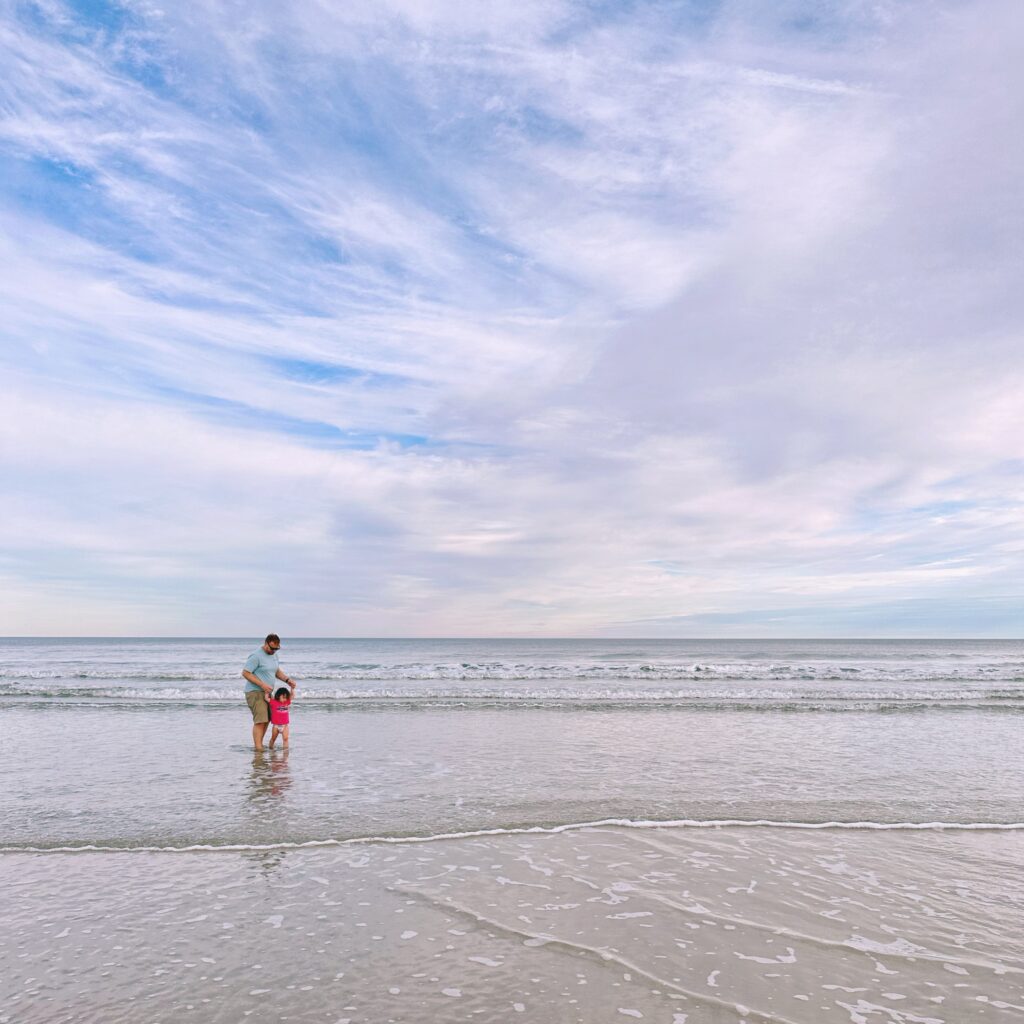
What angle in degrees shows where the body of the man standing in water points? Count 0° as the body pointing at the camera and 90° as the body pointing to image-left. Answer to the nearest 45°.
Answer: approximately 315°
